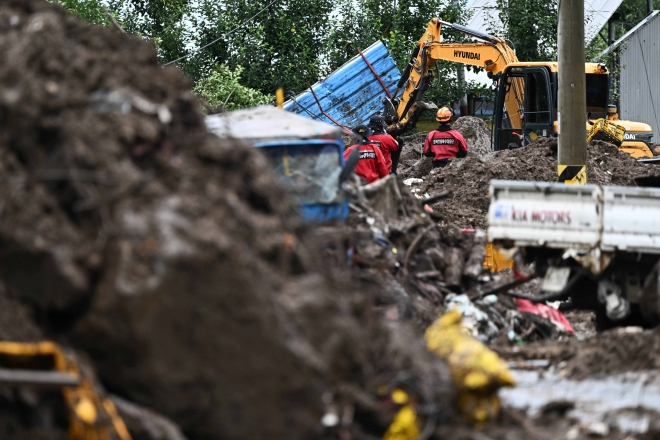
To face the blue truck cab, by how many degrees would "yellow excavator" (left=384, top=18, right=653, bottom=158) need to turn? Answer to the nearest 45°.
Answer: approximately 90° to its left

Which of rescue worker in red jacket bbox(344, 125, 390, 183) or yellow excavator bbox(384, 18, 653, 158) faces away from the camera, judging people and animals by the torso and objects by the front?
the rescue worker in red jacket

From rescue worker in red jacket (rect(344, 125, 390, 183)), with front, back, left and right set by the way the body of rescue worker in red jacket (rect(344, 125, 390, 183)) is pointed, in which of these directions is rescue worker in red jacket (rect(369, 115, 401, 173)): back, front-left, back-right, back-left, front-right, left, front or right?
front

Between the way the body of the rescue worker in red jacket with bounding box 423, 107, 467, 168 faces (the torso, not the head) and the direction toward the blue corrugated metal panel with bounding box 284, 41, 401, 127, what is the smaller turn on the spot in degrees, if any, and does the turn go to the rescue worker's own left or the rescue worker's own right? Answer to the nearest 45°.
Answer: approximately 45° to the rescue worker's own left

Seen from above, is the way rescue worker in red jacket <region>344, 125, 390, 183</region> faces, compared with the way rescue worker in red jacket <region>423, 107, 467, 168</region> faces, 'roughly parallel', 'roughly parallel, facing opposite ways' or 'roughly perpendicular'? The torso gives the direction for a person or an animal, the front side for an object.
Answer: roughly parallel

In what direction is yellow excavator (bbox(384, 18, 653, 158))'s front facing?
to the viewer's left

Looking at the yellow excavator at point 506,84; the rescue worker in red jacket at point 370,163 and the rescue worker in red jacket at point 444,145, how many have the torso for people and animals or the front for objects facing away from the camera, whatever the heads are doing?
2

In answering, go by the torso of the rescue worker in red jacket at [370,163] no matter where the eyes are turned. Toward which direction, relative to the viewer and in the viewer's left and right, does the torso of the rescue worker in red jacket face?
facing away from the viewer

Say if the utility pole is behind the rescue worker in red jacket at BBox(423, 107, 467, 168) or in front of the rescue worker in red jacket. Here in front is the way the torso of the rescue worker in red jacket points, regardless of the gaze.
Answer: behind

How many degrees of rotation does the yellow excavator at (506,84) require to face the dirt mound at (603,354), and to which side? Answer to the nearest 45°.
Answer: approximately 90° to its left

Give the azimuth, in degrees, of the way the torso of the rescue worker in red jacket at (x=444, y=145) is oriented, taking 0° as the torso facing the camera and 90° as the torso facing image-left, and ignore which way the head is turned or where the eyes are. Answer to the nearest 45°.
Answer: approximately 180°

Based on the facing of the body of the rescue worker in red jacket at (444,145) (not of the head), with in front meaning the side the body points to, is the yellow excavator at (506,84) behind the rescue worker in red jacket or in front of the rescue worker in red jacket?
in front

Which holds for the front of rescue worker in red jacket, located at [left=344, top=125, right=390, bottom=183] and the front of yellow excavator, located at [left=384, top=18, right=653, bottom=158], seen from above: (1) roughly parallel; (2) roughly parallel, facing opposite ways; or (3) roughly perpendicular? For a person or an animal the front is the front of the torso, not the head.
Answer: roughly perpendicular
